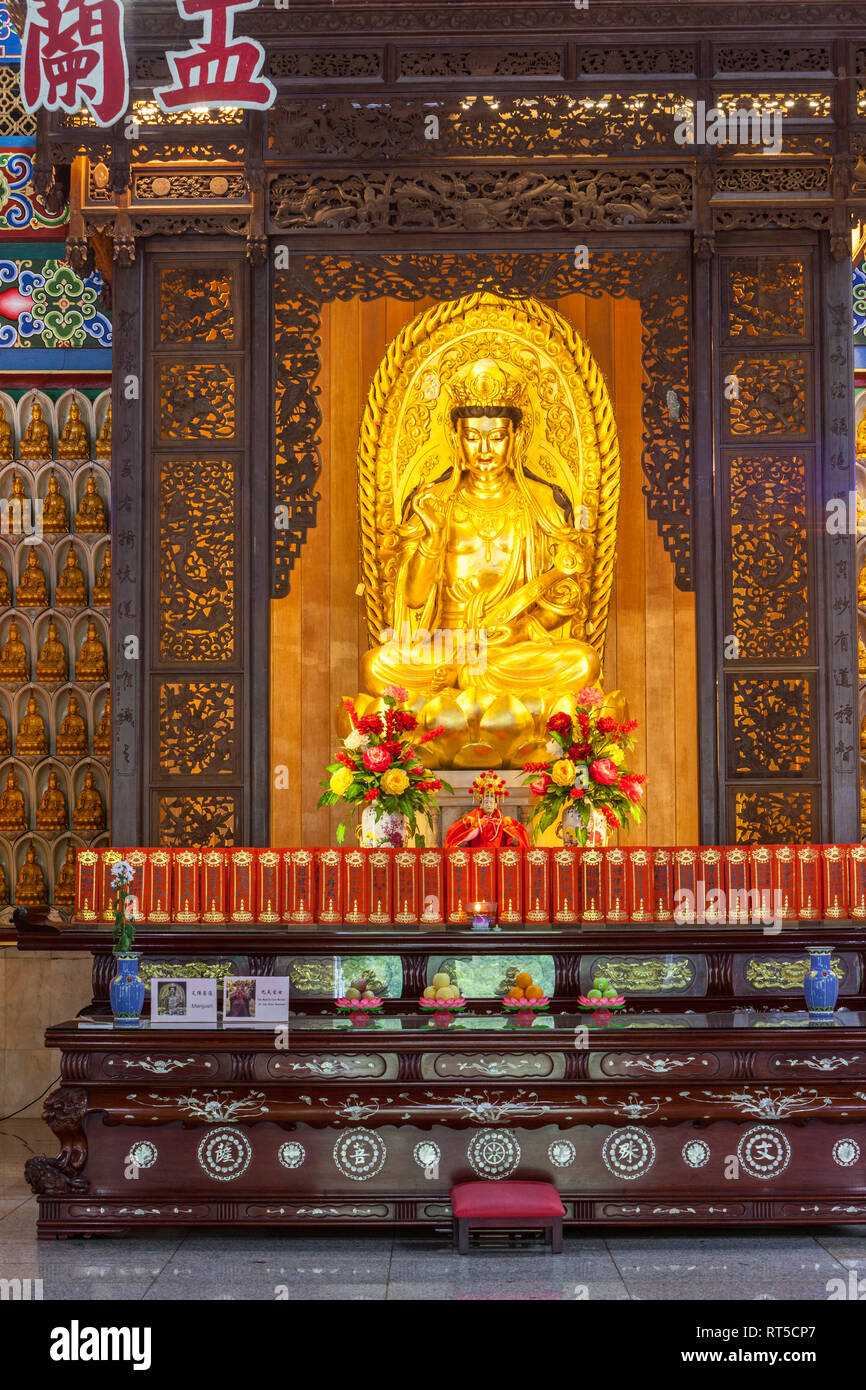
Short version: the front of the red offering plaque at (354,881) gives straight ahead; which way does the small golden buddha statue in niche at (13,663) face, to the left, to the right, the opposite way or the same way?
the same way

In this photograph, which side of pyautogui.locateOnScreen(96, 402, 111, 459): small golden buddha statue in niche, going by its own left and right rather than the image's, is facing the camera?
front

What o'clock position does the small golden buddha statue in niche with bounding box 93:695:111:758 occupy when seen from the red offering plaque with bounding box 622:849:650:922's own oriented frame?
The small golden buddha statue in niche is roughly at 4 o'clock from the red offering plaque.

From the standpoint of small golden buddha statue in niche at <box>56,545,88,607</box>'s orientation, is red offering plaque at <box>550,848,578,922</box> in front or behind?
in front

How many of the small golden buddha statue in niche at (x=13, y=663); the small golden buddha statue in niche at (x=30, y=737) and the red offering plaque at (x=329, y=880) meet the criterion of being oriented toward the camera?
3

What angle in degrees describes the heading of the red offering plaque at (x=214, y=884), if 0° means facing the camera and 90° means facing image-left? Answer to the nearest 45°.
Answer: approximately 0°

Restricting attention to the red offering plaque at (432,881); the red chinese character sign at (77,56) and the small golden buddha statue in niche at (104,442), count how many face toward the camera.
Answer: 3

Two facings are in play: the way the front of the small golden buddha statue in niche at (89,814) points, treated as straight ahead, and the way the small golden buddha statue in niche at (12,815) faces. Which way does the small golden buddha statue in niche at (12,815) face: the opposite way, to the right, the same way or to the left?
the same way

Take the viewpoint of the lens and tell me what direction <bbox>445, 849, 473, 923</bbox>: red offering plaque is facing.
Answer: facing the viewer

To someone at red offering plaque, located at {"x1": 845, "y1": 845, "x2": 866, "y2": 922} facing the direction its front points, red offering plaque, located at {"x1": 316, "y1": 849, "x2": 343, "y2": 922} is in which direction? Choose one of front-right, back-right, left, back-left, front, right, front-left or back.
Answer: right

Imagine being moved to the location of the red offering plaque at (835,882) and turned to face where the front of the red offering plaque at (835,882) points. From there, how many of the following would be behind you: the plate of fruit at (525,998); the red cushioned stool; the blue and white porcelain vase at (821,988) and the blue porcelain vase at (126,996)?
0

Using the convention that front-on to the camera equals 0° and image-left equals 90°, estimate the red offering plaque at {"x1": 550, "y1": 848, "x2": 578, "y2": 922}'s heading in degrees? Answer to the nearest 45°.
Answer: approximately 0°

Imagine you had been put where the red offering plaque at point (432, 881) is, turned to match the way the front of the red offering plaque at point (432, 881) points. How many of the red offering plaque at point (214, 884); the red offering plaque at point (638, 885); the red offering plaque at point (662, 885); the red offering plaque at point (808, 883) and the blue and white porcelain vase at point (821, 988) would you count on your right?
1

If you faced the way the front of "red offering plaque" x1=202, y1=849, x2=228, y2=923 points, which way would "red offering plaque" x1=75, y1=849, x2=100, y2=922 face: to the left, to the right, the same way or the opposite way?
the same way
